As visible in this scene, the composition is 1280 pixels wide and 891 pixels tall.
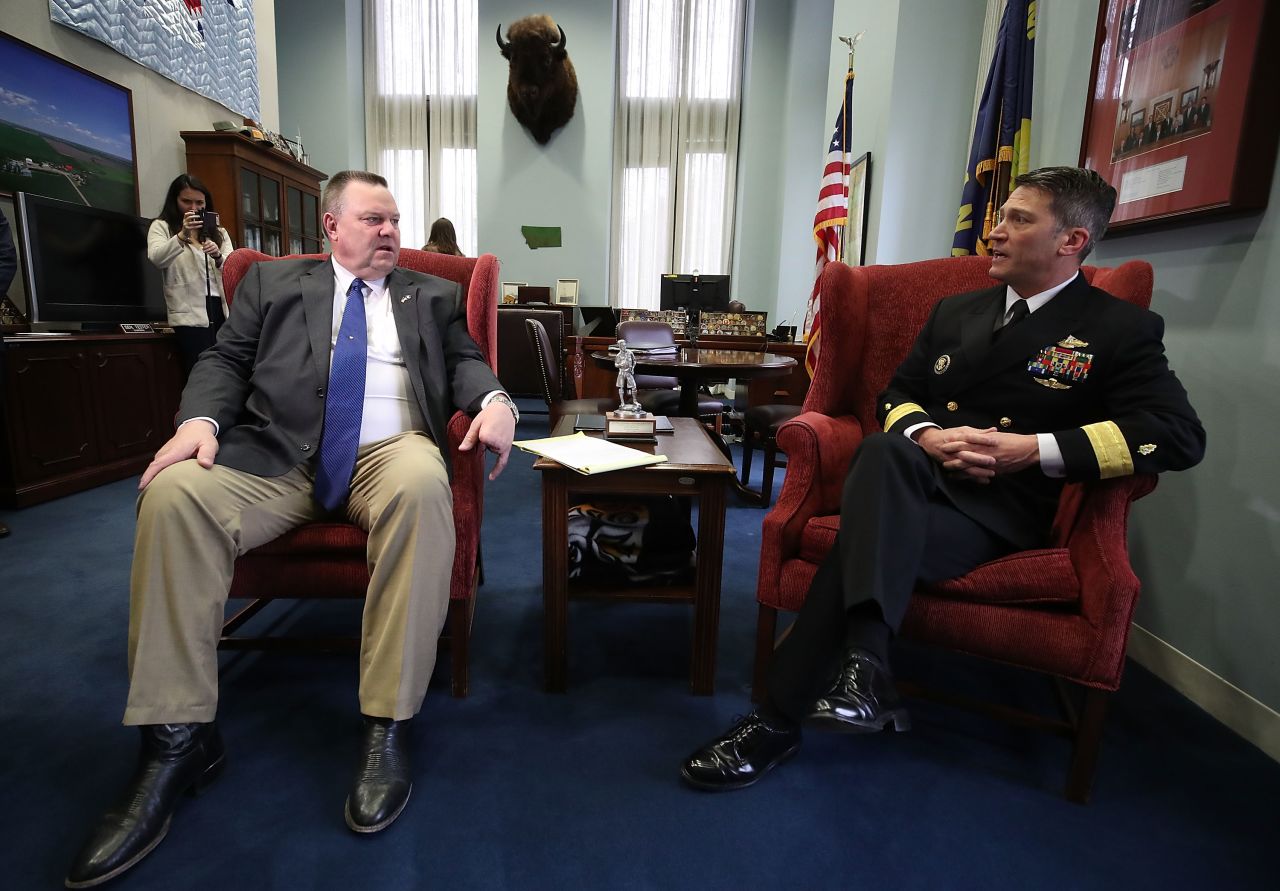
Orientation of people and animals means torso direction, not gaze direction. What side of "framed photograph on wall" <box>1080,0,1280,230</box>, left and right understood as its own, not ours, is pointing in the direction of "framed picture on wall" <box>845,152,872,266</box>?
right

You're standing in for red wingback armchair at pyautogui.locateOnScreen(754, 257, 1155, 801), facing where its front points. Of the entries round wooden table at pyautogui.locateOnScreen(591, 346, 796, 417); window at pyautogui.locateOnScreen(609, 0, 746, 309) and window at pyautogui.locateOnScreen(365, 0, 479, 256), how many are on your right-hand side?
3

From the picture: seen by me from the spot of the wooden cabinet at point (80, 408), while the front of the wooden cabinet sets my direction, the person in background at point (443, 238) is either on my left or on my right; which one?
on my left

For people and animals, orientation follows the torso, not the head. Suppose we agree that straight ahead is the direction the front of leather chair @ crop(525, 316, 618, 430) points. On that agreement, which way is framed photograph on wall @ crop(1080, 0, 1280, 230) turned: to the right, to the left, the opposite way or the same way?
the opposite way

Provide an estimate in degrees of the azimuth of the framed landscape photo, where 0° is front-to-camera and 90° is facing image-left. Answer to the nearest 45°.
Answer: approximately 315°

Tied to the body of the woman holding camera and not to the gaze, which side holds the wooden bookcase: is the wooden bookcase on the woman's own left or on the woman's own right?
on the woman's own left

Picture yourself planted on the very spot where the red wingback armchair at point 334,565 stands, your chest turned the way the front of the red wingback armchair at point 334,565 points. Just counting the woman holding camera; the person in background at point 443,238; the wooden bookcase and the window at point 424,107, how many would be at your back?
4

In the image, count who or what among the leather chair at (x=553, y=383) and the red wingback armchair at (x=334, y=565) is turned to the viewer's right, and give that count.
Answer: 1

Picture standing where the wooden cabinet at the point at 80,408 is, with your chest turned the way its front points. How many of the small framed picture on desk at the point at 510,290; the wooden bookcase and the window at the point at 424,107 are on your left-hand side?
3

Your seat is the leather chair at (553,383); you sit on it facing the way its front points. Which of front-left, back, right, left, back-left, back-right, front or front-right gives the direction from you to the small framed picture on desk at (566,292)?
left

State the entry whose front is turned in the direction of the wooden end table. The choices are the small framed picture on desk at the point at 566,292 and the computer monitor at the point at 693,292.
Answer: the small framed picture on desk

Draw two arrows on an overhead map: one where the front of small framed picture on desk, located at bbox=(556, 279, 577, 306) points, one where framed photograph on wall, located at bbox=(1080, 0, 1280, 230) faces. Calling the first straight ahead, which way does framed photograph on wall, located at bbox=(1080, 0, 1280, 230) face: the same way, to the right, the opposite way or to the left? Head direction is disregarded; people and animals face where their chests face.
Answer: to the right

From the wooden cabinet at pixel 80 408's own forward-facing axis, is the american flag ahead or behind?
ahead

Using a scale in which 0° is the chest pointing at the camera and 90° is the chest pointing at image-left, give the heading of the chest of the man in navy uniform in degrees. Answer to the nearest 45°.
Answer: approximately 45°
